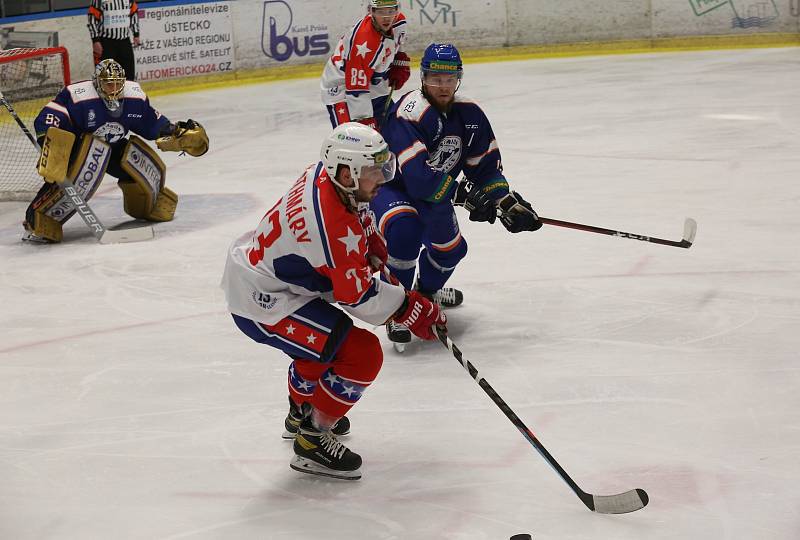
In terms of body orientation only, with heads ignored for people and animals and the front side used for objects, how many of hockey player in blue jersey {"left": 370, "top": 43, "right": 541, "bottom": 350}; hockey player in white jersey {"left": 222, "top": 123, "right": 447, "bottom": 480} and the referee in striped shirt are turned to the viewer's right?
1

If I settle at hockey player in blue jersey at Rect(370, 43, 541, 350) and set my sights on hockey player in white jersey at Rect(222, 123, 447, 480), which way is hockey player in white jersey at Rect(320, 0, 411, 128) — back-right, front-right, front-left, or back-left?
back-right

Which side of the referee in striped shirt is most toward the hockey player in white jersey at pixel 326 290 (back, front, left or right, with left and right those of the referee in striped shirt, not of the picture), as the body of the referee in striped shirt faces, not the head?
front

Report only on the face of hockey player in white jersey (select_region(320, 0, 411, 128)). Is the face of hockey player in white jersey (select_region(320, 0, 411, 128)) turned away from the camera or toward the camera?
toward the camera

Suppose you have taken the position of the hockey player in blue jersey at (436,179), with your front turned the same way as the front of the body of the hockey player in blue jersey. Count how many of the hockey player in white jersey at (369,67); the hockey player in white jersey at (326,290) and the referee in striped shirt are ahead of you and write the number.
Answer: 1

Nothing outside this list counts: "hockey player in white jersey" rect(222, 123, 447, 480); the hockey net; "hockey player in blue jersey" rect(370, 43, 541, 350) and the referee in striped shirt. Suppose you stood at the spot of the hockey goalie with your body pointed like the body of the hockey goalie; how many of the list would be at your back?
2

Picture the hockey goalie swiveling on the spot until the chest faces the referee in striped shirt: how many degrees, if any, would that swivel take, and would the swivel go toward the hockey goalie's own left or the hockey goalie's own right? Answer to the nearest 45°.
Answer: approximately 180°

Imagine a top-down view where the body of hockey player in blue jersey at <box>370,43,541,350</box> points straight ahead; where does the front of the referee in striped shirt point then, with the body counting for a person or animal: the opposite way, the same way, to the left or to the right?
the same way

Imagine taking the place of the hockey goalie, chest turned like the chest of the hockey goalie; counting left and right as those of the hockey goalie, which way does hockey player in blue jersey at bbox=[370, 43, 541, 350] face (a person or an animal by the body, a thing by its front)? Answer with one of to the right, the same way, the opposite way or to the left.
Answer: the same way

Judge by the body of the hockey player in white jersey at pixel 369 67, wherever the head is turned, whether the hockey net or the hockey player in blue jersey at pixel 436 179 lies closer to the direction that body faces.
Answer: the hockey player in blue jersey

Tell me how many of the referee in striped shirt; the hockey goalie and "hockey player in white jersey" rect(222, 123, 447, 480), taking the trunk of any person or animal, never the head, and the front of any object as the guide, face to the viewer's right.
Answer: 1

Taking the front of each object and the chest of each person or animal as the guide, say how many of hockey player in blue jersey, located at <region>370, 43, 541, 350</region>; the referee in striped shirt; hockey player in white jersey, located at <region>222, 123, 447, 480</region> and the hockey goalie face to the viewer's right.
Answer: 1

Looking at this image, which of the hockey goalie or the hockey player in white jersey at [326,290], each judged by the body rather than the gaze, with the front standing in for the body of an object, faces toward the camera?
the hockey goalie

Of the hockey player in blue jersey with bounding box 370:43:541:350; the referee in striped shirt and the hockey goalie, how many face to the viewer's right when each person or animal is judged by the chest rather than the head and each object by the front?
0

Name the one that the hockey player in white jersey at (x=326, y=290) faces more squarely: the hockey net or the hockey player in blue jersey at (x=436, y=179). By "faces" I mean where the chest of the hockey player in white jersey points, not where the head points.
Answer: the hockey player in blue jersey

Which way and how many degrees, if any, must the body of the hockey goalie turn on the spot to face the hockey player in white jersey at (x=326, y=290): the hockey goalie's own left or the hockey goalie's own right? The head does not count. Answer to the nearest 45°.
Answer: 0° — they already face them

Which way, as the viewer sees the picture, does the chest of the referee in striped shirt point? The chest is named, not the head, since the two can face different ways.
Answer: toward the camera

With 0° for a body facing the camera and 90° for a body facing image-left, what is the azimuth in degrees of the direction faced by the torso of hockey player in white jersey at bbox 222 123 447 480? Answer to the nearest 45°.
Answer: approximately 270°

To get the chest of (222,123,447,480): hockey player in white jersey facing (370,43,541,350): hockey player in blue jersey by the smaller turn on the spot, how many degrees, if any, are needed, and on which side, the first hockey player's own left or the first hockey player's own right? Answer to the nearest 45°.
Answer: approximately 90° to the first hockey player's own left

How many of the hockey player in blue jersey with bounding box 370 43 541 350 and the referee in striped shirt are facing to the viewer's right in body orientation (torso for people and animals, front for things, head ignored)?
0

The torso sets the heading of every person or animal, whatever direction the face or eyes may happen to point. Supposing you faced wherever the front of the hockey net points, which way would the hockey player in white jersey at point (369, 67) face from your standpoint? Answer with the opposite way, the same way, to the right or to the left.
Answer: the same way
